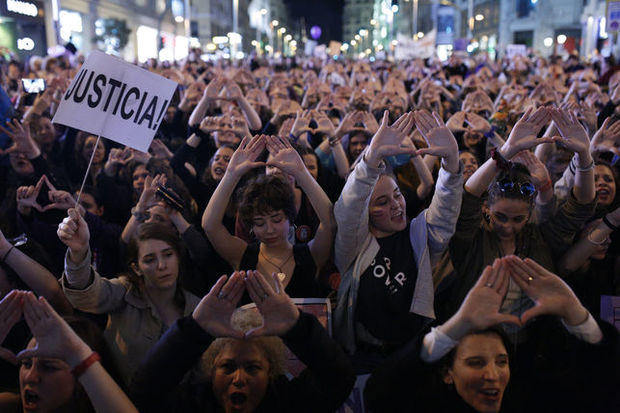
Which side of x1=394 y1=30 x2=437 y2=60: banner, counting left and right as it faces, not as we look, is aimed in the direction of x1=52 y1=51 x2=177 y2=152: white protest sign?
front

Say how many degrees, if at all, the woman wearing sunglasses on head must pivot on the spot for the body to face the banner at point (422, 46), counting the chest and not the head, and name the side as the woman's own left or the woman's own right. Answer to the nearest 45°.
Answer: approximately 180°

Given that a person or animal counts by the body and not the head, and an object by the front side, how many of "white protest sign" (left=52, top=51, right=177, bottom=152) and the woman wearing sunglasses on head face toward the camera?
2

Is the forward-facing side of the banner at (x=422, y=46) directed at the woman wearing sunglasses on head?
yes

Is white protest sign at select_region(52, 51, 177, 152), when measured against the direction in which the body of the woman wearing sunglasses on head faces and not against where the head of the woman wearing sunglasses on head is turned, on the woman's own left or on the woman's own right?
on the woman's own right

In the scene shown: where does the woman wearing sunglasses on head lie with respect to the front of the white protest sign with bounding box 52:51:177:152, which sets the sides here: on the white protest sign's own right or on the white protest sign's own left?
on the white protest sign's own left

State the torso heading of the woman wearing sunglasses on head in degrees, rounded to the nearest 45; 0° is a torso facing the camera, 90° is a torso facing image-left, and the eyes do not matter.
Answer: approximately 0°

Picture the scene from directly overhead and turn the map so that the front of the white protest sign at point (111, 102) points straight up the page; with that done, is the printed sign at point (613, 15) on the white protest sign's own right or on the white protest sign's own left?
on the white protest sign's own left
